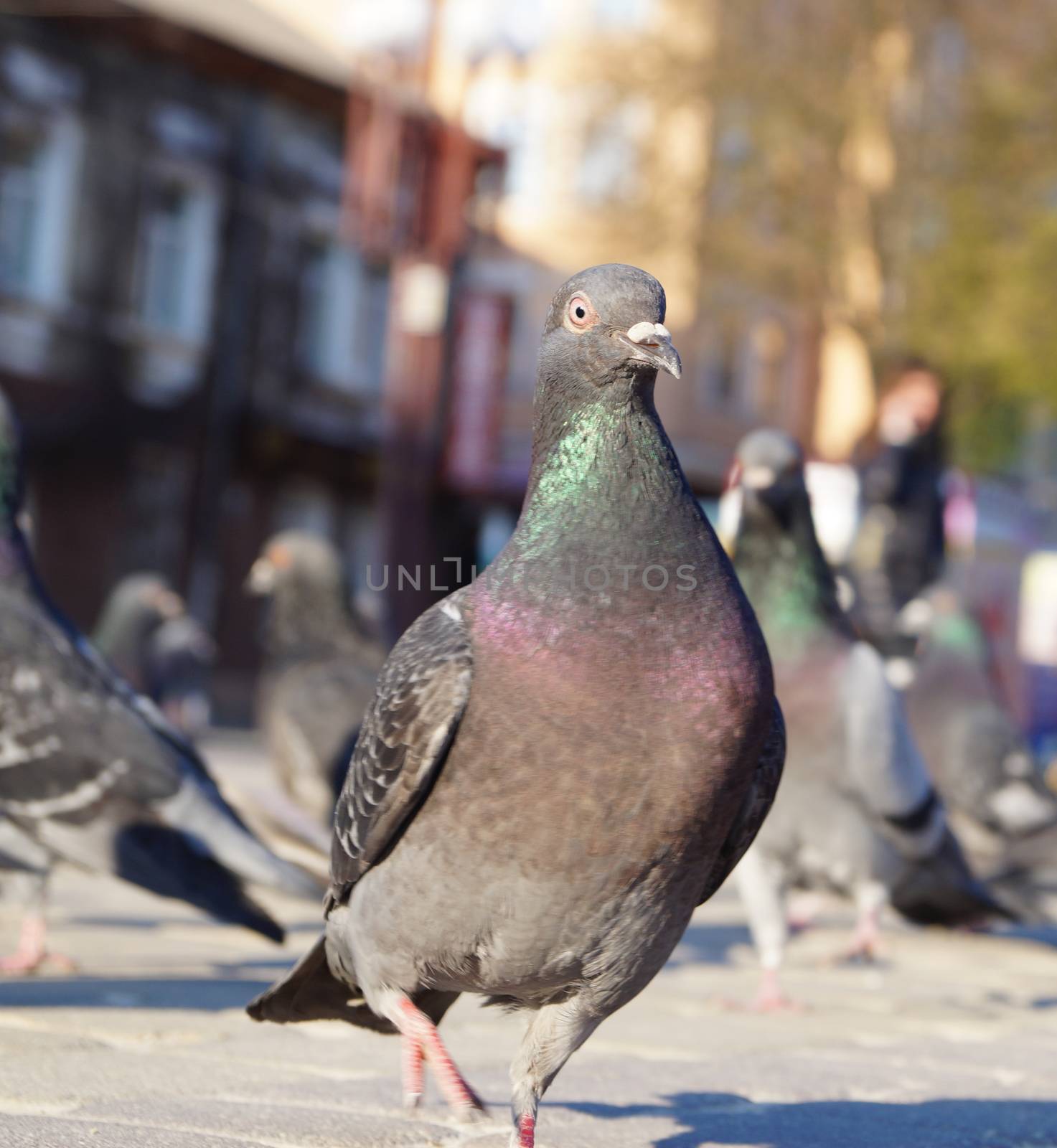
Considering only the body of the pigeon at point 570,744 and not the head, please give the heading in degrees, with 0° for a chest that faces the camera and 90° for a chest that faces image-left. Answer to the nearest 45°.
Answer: approximately 315°

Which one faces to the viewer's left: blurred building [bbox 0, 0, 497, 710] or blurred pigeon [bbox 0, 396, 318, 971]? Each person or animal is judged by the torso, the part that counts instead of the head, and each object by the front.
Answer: the blurred pigeon

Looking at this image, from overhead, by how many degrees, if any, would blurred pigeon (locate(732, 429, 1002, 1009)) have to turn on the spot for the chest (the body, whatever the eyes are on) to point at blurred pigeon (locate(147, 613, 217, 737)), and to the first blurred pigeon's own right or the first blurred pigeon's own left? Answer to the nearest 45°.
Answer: approximately 90° to the first blurred pigeon's own right

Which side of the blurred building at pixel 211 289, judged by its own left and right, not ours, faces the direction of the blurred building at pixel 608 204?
left

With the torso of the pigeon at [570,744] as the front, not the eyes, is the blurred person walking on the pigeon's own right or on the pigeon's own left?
on the pigeon's own left

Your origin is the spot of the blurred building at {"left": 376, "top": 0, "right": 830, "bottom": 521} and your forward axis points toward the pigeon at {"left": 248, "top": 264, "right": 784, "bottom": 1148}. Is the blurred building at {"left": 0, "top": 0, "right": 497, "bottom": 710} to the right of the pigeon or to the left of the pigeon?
right

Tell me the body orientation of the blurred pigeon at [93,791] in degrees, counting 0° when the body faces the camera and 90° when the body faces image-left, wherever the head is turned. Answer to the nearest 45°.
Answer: approximately 90°

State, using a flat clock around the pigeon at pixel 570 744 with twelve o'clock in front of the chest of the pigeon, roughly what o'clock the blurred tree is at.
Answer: The blurred tree is roughly at 8 o'clock from the pigeon.

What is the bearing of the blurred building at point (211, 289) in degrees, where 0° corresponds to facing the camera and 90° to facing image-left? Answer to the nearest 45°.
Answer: approximately 315°

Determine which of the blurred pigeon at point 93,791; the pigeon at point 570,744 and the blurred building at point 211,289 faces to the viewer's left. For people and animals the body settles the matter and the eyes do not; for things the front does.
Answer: the blurred pigeon

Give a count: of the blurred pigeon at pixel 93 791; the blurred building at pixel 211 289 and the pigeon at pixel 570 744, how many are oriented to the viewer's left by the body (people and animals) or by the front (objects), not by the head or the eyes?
1

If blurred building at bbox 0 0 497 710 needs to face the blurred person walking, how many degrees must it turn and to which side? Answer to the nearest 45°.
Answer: approximately 45° to its right
